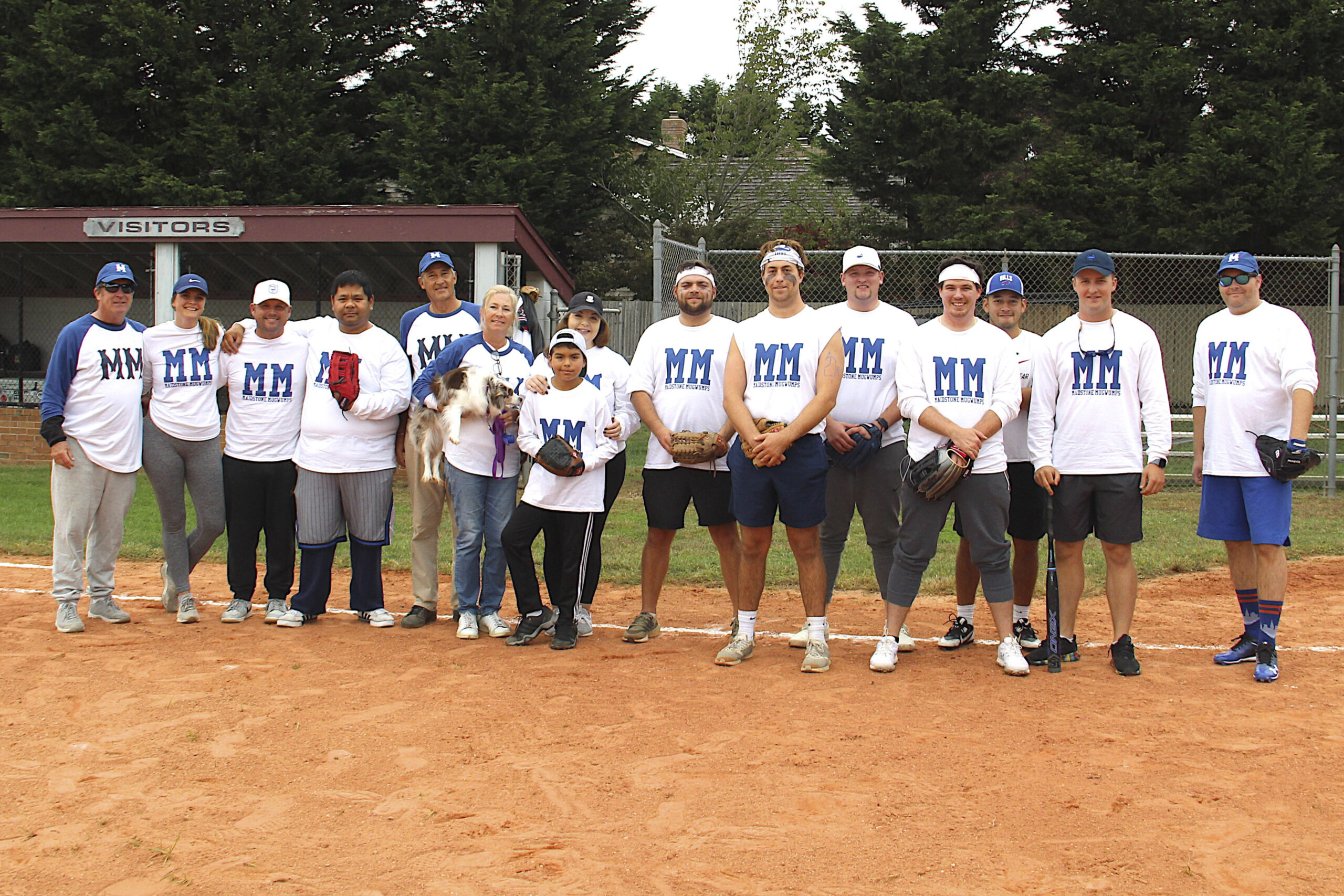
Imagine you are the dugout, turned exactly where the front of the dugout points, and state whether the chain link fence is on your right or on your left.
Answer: on your left

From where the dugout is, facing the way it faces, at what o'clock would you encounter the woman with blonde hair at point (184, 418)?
The woman with blonde hair is roughly at 12 o'clock from the dugout.

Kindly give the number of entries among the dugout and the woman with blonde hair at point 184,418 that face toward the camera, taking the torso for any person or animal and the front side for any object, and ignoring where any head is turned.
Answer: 2

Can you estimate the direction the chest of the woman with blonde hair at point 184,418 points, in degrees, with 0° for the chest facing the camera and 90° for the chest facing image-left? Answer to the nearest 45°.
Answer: approximately 0°

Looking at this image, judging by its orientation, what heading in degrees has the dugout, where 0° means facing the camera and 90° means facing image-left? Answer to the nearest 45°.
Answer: approximately 0°

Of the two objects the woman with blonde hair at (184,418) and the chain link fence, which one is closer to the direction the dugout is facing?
the woman with blonde hair

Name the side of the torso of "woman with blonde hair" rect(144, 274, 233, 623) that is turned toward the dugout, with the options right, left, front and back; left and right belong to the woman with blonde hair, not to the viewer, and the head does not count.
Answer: back
